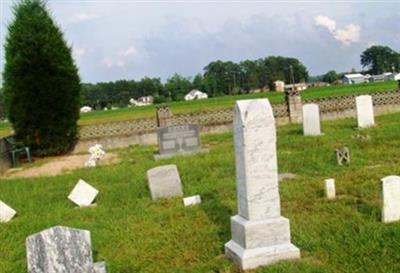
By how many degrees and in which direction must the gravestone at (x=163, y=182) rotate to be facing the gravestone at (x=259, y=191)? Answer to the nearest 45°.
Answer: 0° — it already faces it

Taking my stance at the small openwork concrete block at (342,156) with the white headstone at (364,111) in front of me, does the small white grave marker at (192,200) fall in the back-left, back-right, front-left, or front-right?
back-left

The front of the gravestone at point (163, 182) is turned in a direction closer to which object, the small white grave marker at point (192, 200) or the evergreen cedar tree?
the small white grave marker

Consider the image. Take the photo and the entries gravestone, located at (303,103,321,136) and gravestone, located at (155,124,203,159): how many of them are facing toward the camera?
2

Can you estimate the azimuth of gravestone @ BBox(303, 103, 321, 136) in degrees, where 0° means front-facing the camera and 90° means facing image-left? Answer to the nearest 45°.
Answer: approximately 0°

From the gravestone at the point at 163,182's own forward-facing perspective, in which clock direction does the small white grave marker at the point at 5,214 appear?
The small white grave marker is roughly at 3 o'clock from the gravestone.

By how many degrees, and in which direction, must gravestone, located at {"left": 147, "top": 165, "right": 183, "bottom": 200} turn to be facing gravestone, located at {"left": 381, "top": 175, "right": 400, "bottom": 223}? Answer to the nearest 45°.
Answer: approximately 45° to its left

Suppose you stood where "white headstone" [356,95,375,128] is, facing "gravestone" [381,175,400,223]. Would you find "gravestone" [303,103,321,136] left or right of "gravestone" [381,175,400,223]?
right

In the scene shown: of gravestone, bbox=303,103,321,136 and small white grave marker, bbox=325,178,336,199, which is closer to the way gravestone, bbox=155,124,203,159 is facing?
the small white grave marker

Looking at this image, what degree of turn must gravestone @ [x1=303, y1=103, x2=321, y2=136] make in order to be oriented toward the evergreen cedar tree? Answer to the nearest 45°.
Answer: approximately 90° to its right

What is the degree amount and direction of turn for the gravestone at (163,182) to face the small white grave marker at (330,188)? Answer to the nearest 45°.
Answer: approximately 45° to its left

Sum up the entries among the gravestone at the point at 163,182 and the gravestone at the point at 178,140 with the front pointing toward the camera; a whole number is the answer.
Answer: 2

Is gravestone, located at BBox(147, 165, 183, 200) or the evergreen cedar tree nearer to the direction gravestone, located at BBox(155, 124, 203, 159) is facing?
the gravestone

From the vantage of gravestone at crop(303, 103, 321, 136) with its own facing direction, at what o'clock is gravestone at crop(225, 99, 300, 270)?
gravestone at crop(225, 99, 300, 270) is roughly at 12 o'clock from gravestone at crop(303, 103, 321, 136).

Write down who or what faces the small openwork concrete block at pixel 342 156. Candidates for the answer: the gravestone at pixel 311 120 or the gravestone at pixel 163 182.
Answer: the gravestone at pixel 311 120
